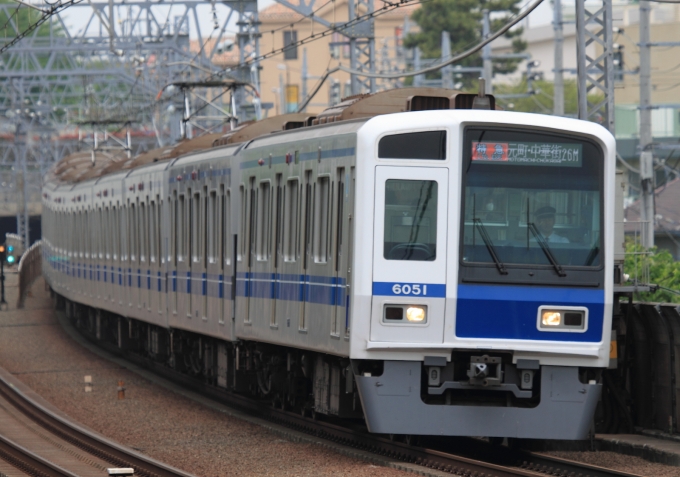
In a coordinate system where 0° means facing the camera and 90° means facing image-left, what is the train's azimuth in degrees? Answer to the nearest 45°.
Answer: approximately 0°

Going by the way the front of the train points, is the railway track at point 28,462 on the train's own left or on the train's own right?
on the train's own right
